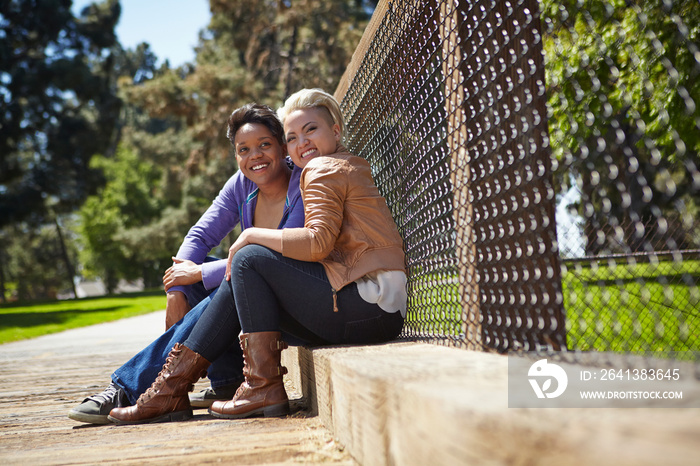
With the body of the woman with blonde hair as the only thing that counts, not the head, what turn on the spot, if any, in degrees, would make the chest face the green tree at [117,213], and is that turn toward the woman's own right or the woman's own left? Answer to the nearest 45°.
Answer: approximately 90° to the woman's own right

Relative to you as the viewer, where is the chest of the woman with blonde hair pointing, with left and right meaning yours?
facing to the left of the viewer

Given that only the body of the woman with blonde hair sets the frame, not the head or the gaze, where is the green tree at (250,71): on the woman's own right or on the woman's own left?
on the woman's own right
